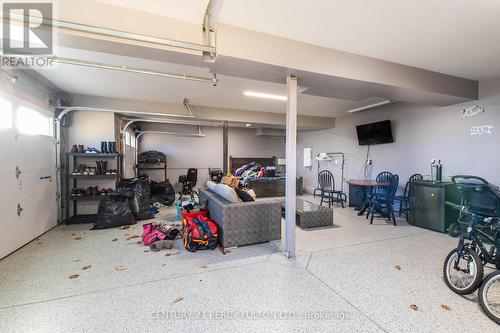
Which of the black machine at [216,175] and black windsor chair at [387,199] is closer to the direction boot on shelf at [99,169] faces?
the black windsor chair

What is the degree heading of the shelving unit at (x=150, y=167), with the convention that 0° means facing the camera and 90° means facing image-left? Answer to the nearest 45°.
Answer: approximately 0°

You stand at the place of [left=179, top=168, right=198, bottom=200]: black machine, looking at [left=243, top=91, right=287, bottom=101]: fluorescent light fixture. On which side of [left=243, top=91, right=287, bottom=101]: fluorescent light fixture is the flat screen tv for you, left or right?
left
